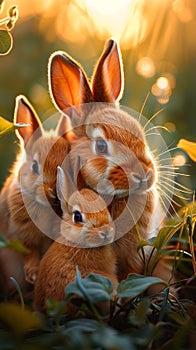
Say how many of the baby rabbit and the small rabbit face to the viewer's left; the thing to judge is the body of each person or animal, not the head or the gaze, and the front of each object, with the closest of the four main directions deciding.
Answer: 0

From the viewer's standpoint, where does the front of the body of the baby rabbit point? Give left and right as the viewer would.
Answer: facing the viewer and to the right of the viewer

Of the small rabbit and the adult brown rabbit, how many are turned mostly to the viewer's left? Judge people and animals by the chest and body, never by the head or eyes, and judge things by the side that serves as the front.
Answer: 0
